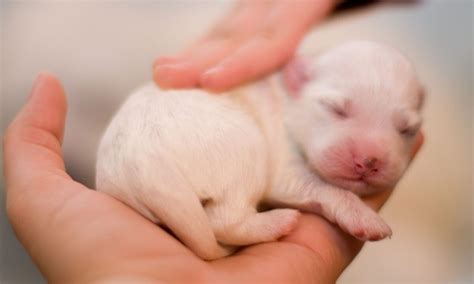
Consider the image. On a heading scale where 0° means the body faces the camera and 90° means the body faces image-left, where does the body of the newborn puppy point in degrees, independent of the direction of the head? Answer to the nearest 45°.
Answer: approximately 315°
